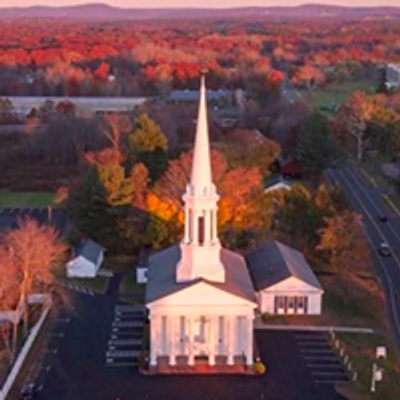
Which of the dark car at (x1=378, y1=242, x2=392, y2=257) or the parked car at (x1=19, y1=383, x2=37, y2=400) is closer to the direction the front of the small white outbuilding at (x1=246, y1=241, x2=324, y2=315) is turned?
the parked car

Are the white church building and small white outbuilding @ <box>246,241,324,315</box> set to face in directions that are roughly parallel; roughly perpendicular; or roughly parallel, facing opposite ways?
roughly parallel

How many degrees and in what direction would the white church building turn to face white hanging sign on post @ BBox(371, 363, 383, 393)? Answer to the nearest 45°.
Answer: approximately 90° to its left

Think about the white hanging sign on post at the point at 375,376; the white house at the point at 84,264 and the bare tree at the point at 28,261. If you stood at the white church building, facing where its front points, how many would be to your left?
1

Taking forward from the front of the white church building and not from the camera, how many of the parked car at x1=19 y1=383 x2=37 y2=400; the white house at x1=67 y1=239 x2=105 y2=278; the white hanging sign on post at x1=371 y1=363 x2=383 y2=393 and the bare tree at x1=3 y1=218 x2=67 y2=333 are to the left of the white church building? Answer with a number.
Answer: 1

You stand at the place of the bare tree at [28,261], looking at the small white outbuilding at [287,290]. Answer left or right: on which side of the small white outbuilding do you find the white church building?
right

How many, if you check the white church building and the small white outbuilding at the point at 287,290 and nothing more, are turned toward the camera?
2

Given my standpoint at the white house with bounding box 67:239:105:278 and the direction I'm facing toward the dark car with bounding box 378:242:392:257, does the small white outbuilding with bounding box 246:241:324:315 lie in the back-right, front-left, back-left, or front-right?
front-right

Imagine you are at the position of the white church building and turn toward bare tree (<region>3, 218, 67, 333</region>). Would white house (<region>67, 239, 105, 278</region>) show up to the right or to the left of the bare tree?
right

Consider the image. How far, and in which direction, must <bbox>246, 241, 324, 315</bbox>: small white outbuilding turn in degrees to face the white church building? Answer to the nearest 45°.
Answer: approximately 45° to its right

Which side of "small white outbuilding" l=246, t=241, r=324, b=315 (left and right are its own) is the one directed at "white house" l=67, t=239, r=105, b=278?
right

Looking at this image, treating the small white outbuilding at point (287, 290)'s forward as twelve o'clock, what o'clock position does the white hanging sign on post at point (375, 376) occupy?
The white hanging sign on post is roughly at 11 o'clock from the small white outbuilding.

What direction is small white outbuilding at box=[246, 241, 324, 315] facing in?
toward the camera

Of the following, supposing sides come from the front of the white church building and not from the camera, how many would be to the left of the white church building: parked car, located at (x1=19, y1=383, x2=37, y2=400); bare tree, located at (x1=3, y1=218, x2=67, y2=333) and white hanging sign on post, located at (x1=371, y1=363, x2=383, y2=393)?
1
